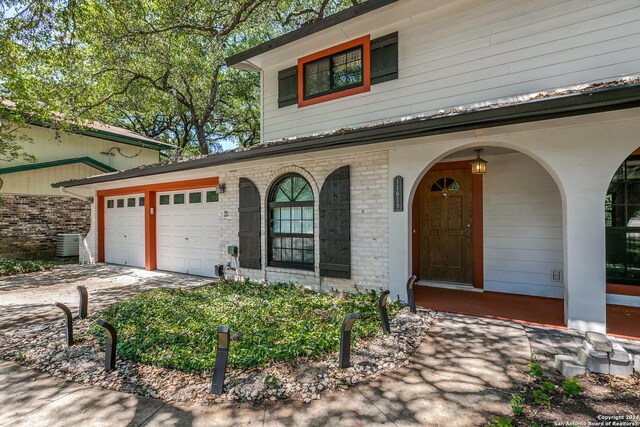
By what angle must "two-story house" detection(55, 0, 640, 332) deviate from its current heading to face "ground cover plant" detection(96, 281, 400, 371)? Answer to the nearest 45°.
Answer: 0° — it already faces it

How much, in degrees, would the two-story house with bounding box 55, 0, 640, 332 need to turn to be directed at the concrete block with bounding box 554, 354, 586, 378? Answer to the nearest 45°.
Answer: approximately 45° to its left

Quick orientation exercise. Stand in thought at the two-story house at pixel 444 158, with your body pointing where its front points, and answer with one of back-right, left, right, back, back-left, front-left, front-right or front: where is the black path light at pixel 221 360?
front

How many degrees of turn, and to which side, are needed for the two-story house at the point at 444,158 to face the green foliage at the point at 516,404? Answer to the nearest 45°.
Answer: approximately 45° to its left

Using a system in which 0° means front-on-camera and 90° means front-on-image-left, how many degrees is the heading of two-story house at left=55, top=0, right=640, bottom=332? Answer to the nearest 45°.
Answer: approximately 45°

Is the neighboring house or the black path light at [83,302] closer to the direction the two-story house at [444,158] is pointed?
the black path light

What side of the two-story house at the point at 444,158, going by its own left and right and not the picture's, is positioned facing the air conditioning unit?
right

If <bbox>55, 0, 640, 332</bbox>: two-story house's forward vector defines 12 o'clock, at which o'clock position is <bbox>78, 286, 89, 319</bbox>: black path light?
The black path light is roughly at 1 o'clock from the two-story house.

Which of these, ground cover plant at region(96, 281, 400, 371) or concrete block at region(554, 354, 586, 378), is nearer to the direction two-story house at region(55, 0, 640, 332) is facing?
the ground cover plant
